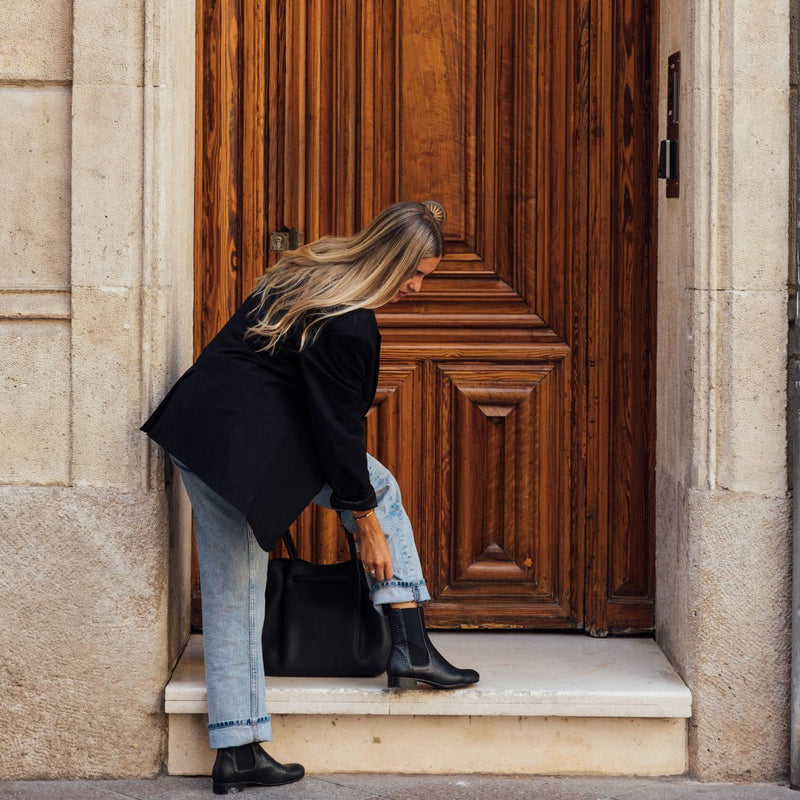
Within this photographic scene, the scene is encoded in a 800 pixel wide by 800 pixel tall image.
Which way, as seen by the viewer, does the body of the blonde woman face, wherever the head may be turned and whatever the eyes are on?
to the viewer's right

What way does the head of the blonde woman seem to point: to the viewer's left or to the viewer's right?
to the viewer's right

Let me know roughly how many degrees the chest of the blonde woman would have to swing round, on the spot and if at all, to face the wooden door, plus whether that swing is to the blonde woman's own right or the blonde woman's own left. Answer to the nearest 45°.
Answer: approximately 45° to the blonde woman's own left

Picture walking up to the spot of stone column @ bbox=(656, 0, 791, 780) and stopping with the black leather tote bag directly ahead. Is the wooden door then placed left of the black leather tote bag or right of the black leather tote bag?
right

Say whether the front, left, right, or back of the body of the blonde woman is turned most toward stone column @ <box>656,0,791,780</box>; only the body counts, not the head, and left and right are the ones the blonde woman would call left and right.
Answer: front
